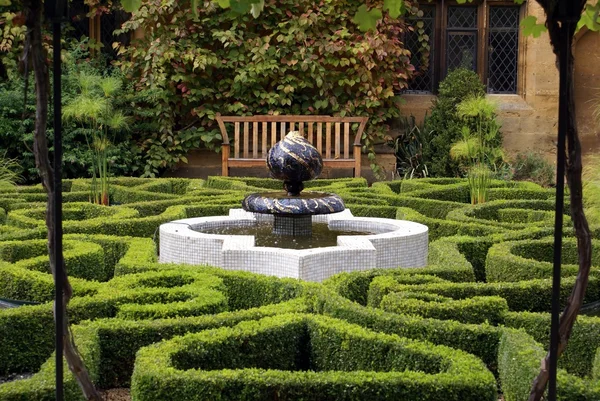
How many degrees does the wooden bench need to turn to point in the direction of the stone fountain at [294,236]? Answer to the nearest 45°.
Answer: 0° — it already faces it

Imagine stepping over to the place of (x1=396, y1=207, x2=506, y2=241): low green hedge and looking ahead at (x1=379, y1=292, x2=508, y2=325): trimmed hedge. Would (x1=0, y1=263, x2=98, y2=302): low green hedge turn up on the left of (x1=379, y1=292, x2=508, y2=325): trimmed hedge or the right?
right

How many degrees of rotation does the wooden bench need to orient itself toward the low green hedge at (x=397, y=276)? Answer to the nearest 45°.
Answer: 0° — it already faces it

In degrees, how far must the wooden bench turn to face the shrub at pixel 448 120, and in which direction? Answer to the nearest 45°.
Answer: approximately 90° to its left

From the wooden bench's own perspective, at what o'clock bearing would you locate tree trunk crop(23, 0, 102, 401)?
The tree trunk is roughly at 12 o'clock from the wooden bench.

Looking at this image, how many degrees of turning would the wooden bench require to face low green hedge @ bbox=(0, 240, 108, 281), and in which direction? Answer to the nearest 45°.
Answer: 0° — it already faces it

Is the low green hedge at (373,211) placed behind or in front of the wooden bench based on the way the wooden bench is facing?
in front

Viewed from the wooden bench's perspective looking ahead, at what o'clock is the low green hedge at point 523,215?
The low green hedge is roughly at 11 o'clock from the wooden bench.

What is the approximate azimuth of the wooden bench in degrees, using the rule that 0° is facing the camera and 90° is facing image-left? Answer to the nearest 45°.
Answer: approximately 0°

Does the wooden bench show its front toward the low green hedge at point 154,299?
yes

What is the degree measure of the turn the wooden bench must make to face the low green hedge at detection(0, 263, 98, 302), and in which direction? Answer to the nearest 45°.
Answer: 0° — it already faces it

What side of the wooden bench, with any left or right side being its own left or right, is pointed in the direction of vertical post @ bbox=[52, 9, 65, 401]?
front

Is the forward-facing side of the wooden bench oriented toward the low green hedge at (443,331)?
yes

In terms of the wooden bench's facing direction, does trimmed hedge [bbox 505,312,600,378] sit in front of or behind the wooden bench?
in front

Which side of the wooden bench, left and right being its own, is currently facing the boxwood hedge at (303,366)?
front
